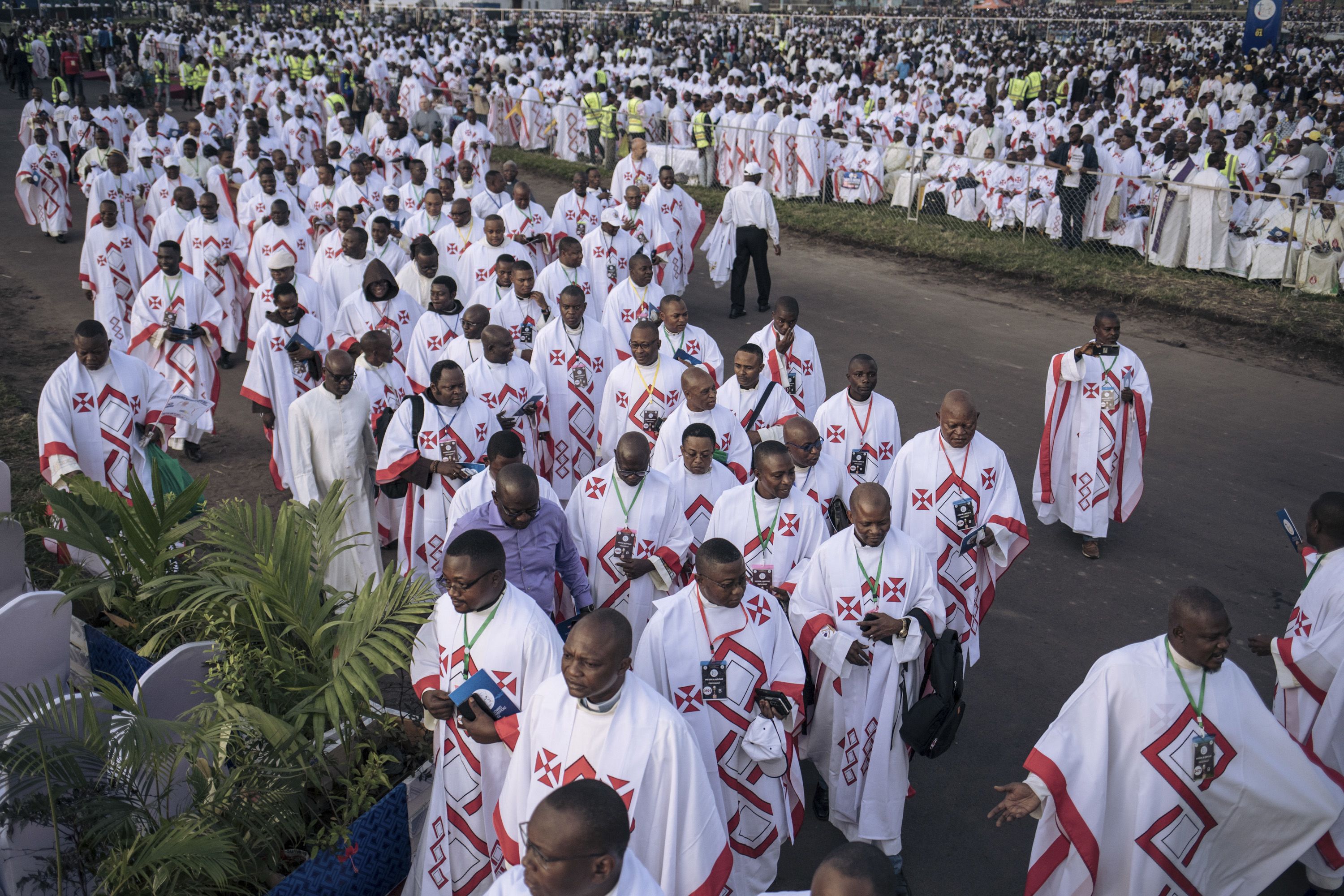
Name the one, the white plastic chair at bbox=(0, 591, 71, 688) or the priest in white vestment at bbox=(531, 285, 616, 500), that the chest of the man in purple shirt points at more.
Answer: the white plastic chair

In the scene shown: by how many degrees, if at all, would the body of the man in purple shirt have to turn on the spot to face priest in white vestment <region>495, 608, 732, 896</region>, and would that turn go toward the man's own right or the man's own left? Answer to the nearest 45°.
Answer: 0° — they already face them

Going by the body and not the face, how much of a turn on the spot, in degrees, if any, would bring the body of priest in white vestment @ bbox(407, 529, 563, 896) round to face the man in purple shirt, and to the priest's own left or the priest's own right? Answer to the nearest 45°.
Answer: approximately 135° to the priest's own right

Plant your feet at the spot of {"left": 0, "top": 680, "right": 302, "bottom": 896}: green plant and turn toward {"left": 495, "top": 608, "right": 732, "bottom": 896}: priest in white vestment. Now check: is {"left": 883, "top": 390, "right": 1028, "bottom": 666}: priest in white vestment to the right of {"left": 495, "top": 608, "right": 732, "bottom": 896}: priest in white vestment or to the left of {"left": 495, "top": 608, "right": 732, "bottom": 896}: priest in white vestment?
left

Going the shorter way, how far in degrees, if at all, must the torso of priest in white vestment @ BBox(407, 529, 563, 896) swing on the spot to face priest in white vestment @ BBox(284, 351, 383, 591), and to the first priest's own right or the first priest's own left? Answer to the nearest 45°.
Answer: approximately 135° to the first priest's own right

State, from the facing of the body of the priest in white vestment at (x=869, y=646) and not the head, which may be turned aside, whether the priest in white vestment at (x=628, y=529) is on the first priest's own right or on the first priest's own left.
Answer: on the first priest's own right

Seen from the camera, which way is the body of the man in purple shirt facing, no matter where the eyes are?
toward the camera

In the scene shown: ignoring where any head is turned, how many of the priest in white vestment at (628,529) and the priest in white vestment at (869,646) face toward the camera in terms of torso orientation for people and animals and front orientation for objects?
2

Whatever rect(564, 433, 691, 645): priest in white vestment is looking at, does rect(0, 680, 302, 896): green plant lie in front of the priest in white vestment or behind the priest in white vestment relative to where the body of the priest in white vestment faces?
in front

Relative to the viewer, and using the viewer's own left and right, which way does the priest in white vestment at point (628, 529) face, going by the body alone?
facing the viewer

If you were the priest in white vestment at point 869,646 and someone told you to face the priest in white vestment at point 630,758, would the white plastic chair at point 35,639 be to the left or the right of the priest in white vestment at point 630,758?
right

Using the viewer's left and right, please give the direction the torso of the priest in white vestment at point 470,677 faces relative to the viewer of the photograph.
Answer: facing the viewer and to the left of the viewer

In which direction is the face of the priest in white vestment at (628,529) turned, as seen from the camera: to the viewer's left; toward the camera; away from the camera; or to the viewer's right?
toward the camera

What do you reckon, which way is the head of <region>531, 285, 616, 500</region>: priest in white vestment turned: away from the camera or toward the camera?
toward the camera

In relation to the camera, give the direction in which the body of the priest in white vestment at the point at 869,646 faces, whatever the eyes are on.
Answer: toward the camera
